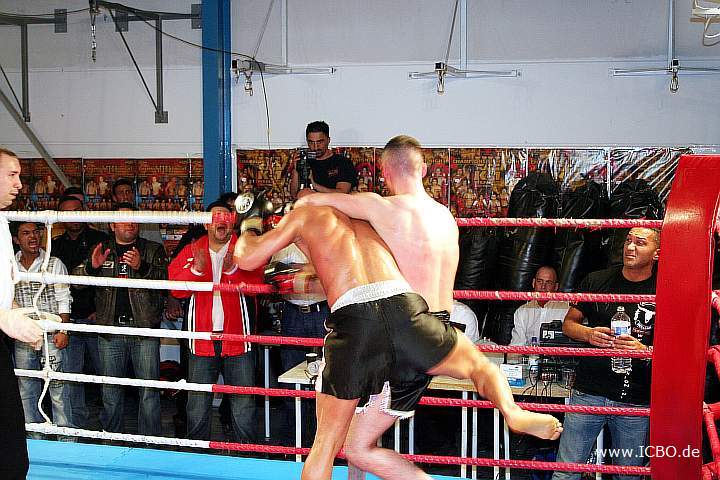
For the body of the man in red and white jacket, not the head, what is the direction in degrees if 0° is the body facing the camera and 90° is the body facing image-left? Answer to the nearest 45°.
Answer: approximately 0°

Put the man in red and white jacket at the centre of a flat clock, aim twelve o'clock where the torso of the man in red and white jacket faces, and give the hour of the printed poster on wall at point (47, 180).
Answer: The printed poster on wall is roughly at 5 o'clock from the man in red and white jacket.

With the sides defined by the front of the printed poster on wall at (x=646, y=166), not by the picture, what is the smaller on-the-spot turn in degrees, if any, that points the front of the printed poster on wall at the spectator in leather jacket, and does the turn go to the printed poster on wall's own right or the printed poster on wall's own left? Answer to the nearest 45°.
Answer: approximately 45° to the printed poster on wall's own right

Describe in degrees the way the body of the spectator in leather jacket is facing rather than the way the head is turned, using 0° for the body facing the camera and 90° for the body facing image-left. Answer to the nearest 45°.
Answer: approximately 0°

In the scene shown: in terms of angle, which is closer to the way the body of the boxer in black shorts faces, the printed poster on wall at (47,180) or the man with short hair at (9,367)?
the printed poster on wall

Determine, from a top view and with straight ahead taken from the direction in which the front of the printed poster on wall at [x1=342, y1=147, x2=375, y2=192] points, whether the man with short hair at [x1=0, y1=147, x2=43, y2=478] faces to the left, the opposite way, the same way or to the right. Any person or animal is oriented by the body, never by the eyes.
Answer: to the left

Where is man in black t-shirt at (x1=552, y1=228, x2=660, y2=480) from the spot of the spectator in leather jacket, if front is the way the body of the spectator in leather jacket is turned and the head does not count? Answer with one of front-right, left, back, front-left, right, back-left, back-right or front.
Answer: front-left

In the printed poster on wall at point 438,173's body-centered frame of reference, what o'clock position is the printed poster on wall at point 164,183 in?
the printed poster on wall at point 164,183 is roughly at 3 o'clock from the printed poster on wall at point 438,173.

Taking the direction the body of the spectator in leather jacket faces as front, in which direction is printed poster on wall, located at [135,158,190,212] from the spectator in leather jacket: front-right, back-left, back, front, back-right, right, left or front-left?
back
